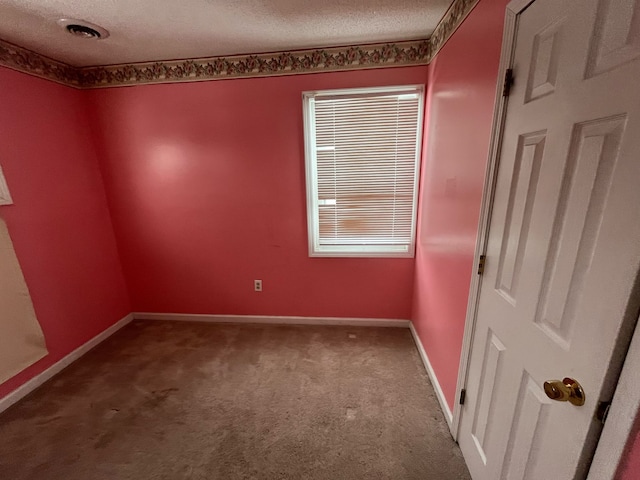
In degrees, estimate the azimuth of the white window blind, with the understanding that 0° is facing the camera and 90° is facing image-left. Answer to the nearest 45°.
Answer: approximately 0°

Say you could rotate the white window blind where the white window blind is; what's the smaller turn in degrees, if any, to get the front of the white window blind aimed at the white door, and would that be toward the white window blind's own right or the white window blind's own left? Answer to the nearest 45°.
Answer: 0° — it already faces it
